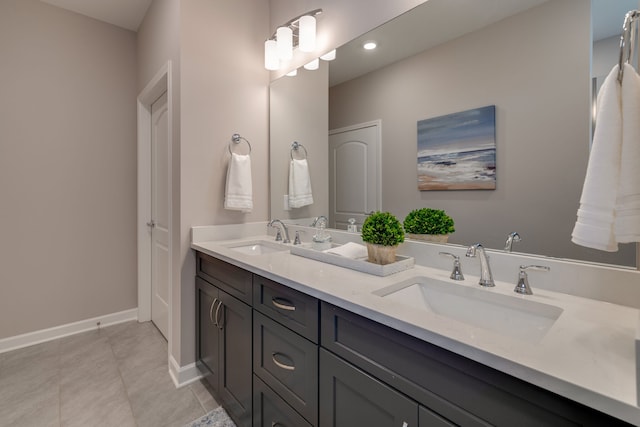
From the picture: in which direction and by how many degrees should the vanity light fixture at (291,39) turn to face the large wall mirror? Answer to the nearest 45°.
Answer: approximately 90° to its left

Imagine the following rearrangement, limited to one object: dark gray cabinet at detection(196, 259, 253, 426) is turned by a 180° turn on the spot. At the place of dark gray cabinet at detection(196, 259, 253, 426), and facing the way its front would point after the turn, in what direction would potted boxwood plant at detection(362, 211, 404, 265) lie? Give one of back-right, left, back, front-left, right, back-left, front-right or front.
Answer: right

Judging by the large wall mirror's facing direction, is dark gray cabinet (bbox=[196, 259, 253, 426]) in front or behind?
in front

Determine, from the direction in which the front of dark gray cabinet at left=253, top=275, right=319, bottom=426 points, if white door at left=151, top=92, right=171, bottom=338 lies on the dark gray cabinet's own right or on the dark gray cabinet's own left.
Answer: on the dark gray cabinet's own right
